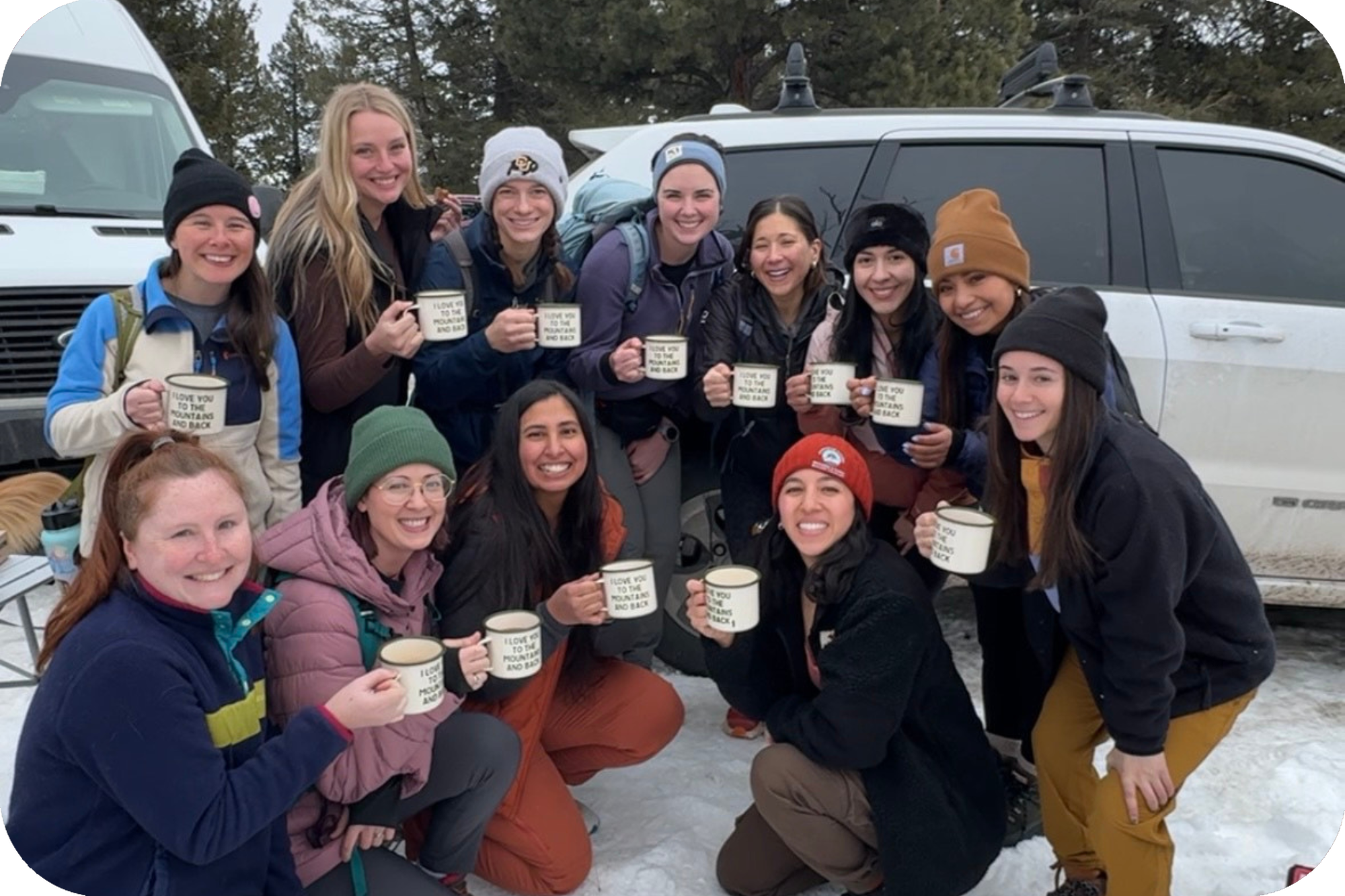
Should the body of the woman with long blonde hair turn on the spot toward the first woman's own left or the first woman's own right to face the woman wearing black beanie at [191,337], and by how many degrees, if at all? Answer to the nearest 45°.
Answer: approximately 90° to the first woman's own right

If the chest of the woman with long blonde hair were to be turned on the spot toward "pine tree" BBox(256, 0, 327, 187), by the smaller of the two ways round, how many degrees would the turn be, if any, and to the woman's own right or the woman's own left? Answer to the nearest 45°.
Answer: approximately 135° to the woman's own left

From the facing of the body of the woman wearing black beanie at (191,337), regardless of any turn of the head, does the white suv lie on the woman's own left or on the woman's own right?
on the woman's own left

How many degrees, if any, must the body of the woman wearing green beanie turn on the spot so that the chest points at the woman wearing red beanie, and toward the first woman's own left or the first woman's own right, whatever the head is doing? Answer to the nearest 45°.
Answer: approximately 45° to the first woman's own left

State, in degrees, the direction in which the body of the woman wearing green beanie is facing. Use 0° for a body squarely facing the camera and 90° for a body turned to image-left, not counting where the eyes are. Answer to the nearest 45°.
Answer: approximately 315°
